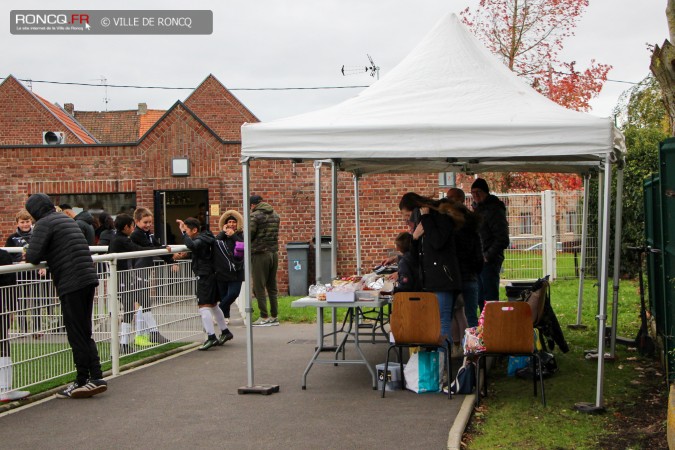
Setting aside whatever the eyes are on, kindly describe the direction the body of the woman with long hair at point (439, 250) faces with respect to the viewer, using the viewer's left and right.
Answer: facing to the left of the viewer

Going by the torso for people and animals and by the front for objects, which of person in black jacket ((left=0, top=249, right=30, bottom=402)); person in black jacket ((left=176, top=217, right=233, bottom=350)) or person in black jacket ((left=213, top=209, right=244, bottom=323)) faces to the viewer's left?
person in black jacket ((left=176, top=217, right=233, bottom=350))

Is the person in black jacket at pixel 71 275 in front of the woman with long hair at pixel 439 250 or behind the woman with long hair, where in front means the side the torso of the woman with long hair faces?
in front

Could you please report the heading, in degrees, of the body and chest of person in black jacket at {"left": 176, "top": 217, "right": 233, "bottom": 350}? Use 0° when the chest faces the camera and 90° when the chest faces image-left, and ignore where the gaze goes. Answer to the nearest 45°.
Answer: approximately 90°

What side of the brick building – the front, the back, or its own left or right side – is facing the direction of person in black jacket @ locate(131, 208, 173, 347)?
front

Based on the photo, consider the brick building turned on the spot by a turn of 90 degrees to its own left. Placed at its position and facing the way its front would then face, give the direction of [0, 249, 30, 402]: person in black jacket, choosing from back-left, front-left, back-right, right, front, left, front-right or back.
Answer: right

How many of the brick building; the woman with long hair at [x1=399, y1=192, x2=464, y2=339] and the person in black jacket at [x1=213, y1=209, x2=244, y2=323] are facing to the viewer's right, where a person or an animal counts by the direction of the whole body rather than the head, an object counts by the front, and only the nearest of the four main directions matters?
0

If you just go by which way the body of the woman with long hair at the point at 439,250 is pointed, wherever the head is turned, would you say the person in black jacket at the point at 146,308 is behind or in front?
in front

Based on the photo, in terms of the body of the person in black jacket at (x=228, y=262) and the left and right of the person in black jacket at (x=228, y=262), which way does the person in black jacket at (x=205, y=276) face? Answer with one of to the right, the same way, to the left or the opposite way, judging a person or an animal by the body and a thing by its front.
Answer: to the right

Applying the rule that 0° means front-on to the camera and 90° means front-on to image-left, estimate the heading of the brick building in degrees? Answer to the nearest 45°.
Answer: approximately 0°

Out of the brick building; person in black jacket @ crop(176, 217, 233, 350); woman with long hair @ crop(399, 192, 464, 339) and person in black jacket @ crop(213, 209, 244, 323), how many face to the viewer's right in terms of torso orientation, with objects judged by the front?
0
